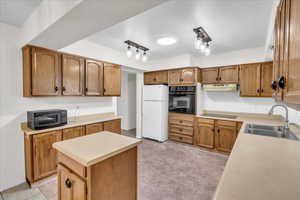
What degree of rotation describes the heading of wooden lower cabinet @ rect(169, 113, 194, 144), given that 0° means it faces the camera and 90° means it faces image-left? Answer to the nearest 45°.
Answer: approximately 45°

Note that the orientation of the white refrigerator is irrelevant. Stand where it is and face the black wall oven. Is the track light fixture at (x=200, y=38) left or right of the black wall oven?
right

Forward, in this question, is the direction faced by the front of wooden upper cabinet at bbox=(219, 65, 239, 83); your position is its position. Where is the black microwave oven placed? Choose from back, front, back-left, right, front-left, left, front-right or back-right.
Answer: front-right

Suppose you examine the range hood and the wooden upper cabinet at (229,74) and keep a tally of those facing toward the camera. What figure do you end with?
2

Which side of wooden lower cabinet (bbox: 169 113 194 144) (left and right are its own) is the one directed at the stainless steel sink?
left

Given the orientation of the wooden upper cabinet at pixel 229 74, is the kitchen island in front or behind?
in front

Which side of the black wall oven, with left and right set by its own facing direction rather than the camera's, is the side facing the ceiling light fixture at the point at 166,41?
front

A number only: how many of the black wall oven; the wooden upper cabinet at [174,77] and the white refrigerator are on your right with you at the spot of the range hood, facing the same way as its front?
3

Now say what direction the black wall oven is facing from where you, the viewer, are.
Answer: facing the viewer

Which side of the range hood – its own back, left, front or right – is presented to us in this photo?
front

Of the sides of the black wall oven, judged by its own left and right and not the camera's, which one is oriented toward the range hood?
left

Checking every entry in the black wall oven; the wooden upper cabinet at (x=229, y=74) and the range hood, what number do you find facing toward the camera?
3

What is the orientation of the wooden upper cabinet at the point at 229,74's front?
toward the camera
